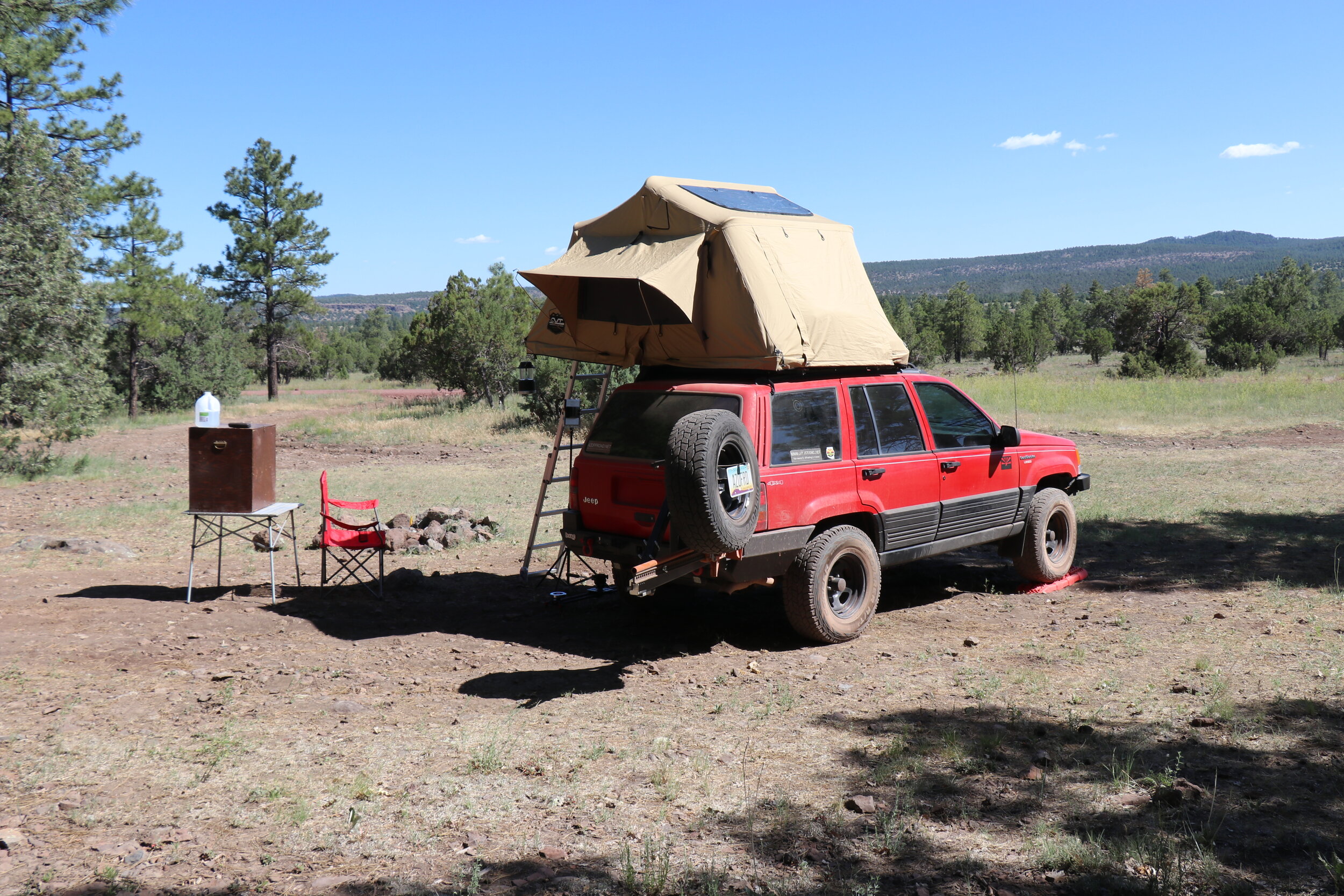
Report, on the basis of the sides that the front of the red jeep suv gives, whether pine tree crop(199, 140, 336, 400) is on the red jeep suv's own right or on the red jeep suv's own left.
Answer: on the red jeep suv's own left

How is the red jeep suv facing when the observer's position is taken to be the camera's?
facing away from the viewer and to the right of the viewer

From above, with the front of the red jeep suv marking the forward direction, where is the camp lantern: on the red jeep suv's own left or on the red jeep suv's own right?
on the red jeep suv's own left

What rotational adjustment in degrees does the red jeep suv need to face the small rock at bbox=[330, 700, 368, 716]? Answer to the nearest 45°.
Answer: approximately 180°

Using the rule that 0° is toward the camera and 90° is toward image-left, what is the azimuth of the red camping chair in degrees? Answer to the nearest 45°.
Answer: approximately 270°
